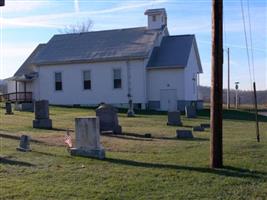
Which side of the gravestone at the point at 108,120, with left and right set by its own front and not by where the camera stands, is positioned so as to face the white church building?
back

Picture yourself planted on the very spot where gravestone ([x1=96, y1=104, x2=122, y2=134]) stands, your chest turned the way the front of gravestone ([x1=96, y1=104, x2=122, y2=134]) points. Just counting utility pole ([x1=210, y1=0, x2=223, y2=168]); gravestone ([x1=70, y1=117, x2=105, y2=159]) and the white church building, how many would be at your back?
1

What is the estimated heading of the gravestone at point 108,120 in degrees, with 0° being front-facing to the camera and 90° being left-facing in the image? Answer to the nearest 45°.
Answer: approximately 0°

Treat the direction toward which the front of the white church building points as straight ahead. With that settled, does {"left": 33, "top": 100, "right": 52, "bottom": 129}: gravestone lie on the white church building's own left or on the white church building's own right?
on the white church building's own right

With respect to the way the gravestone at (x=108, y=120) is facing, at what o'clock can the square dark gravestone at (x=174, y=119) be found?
The square dark gravestone is roughly at 7 o'clock from the gravestone.

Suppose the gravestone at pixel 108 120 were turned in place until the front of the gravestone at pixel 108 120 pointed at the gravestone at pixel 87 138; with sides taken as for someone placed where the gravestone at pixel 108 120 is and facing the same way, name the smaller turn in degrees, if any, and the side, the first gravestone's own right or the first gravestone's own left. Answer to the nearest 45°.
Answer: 0° — it already faces it
